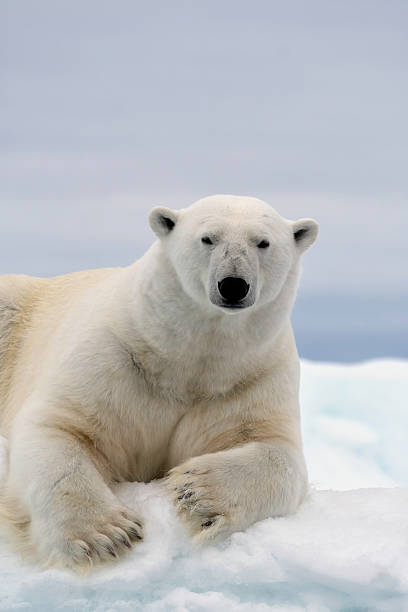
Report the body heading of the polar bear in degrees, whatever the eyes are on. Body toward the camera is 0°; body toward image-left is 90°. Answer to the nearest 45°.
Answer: approximately 315°
